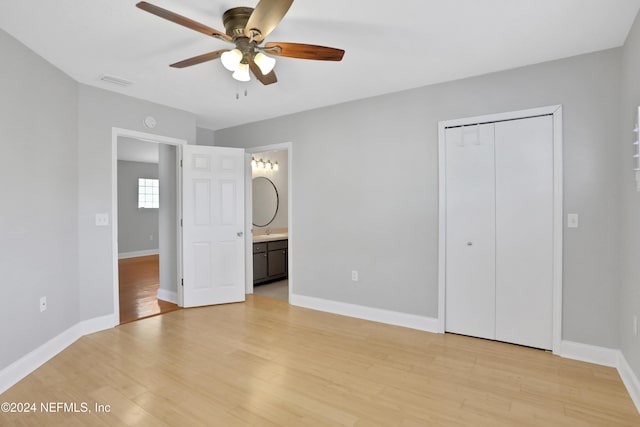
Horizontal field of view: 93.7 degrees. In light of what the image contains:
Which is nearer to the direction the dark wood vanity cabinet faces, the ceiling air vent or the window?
the ceiling air vent

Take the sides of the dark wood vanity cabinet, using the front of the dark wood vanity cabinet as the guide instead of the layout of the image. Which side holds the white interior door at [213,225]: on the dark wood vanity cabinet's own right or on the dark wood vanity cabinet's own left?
on the dark wood vanity cabinet's own right

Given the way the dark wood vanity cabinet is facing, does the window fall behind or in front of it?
behind

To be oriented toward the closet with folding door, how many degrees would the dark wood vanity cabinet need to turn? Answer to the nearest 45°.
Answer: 0° — it already faces it

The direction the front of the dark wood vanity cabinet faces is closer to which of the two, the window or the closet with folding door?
the closet with folding door

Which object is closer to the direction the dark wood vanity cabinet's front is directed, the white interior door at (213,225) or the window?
the white interior door

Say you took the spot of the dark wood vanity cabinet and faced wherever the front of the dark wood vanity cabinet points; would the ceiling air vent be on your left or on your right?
on your right

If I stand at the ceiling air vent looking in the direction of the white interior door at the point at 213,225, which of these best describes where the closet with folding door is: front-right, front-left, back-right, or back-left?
front-right
